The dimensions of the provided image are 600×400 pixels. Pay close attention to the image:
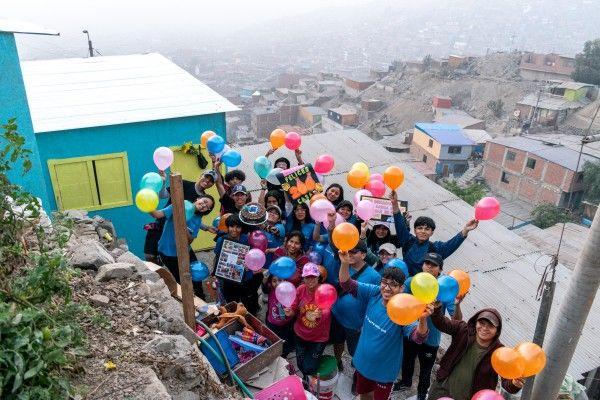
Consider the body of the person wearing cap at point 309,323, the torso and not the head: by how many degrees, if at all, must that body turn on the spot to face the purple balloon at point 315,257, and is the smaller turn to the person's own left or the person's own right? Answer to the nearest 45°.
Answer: approximately 180°

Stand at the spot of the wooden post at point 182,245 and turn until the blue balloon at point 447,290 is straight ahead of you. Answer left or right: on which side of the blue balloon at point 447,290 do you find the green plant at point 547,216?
left

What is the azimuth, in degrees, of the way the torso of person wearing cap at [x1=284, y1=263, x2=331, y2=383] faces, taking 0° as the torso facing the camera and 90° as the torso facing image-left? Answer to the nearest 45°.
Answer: approximately 0°

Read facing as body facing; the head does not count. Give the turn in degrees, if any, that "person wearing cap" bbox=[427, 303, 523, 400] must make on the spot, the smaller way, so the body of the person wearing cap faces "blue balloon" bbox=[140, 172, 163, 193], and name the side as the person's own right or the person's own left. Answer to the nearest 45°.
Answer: approximately 90° to the person's own right

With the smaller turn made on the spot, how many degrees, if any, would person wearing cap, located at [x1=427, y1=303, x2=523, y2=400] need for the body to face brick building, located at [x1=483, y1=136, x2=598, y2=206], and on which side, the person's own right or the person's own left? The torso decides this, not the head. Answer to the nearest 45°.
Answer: approximately 180°

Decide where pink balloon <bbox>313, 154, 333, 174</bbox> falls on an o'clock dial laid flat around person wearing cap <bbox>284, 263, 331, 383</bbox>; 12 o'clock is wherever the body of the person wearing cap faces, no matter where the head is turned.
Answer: The pink balloon is roughly at 6 o'clock from the person wearing cap.

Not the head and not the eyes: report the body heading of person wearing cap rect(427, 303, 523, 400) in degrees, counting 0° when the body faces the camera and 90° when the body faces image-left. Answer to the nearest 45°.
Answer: approximately 0°

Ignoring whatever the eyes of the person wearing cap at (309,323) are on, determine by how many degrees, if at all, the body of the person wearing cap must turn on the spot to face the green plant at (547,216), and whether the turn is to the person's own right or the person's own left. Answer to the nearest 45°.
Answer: approximately 135° to the person's own left

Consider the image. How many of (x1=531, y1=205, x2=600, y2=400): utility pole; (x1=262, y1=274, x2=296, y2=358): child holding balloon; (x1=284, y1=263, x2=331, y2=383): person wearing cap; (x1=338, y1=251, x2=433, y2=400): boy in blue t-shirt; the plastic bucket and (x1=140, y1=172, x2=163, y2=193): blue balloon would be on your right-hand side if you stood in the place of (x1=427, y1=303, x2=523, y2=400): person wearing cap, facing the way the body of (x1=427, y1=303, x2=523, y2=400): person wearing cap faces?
5

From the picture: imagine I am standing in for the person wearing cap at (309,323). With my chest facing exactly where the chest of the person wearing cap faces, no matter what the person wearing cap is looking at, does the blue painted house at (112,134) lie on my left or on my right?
on my right

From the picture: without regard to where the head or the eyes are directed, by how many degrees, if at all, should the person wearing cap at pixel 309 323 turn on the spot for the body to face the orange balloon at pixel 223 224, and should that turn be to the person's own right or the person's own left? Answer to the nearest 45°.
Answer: approximately 135° to the person's own right

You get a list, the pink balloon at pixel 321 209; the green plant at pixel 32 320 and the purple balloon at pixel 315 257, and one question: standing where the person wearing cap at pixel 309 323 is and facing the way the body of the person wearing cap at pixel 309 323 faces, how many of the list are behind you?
2

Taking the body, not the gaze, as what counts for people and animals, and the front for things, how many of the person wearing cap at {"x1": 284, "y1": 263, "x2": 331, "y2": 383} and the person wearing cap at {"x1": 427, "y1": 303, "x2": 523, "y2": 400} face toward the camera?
2
